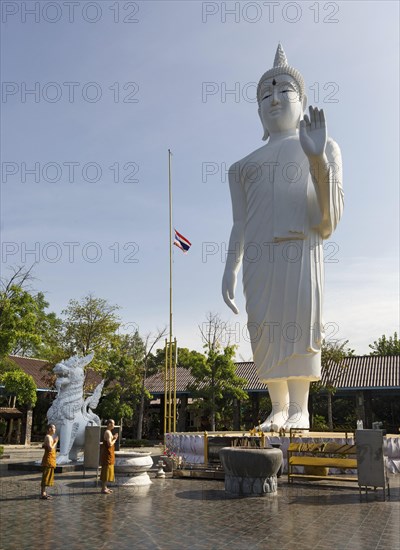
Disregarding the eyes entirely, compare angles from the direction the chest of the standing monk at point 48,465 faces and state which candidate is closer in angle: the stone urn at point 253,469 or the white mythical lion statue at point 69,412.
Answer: the stone urn

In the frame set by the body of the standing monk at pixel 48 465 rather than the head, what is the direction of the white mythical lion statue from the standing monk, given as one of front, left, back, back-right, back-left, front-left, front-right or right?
left

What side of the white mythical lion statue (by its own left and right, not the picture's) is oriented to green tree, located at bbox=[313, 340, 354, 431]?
back

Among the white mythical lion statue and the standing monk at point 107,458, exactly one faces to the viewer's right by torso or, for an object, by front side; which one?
the standing monk

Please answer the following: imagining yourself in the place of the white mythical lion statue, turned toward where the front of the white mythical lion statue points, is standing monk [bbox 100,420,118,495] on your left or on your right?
on your left

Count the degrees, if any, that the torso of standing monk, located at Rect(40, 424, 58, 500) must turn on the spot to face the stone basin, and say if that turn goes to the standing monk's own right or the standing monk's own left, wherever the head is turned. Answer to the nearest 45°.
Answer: approximately 45° to the standing monk's own left

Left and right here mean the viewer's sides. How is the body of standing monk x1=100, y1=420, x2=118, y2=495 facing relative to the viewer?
facing to the right of the viewer
